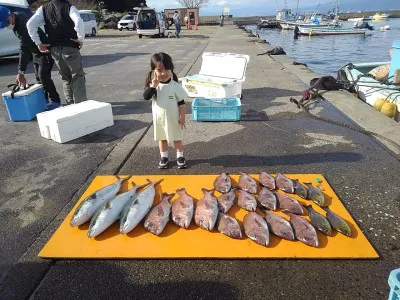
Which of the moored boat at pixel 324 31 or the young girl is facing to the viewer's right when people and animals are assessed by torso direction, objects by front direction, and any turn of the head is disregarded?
the moored boat

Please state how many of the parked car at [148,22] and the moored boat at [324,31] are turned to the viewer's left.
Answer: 0

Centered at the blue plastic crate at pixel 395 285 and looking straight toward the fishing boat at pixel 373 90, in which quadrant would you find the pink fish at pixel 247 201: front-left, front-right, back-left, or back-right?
front-left

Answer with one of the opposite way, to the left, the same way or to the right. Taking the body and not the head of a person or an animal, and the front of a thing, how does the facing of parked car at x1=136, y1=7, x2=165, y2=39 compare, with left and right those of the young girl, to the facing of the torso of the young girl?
the opposite way

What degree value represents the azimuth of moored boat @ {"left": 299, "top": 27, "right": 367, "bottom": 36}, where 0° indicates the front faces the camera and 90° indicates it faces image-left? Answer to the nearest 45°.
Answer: approximately 270°

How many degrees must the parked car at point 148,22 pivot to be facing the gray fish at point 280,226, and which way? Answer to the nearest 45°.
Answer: approximately 180°

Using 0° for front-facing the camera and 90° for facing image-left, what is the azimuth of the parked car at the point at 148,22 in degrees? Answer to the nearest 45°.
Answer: approximately 180°

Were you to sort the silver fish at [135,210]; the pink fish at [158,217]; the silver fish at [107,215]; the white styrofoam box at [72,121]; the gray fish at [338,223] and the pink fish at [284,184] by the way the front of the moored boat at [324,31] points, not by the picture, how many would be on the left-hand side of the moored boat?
0

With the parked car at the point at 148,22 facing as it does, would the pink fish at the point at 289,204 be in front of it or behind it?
behind

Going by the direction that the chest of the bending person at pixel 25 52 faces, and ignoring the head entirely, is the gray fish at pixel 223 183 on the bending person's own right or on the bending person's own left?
on the bending person's own left

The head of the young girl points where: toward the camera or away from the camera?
toward the camera

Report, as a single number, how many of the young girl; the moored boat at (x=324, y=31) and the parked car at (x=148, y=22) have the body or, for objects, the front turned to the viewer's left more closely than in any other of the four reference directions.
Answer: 0

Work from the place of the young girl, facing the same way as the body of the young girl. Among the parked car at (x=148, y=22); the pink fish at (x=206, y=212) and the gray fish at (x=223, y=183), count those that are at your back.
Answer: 1
